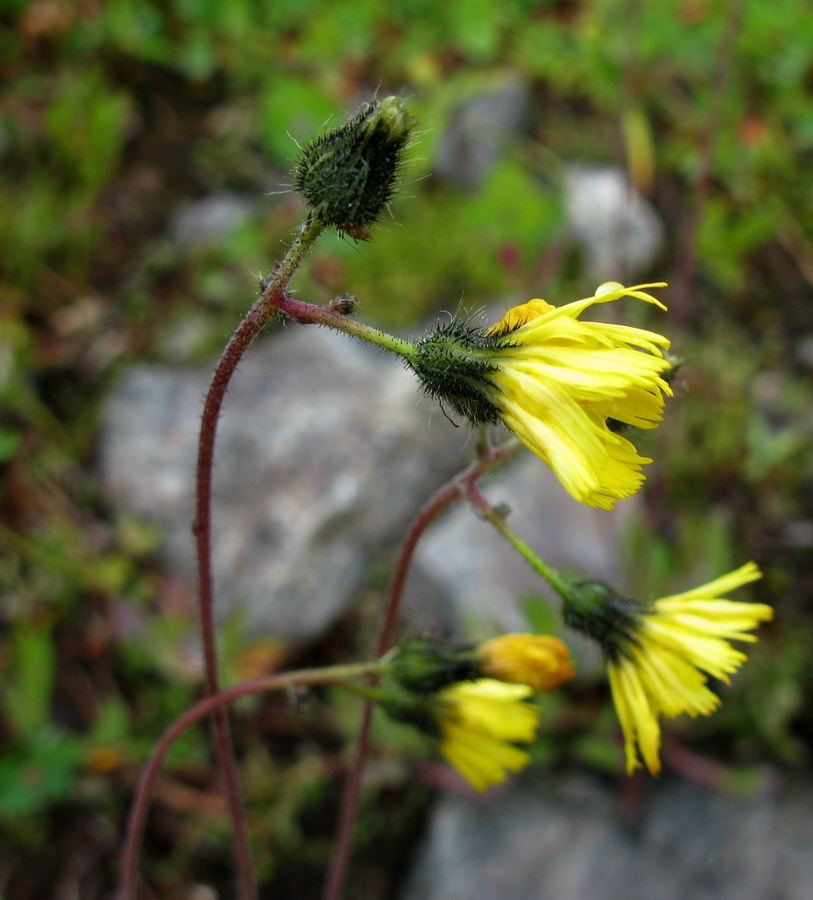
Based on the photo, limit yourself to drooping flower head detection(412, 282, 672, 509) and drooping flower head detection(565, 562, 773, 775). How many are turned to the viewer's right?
2

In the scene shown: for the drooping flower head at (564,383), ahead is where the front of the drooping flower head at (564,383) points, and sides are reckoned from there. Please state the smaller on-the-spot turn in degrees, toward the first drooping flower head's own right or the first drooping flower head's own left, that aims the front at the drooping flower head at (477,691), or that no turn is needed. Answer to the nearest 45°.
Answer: approximately 135° to the first drooping flower head's own left

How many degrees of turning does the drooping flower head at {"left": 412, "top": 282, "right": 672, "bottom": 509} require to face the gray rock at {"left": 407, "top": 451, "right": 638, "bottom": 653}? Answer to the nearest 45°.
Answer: approximately 90° to its left

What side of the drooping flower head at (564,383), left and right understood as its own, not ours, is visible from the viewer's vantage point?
right

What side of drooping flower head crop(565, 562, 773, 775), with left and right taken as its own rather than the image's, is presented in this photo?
right

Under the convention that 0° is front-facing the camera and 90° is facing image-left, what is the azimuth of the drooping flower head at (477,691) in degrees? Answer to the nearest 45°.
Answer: approximately 270°
